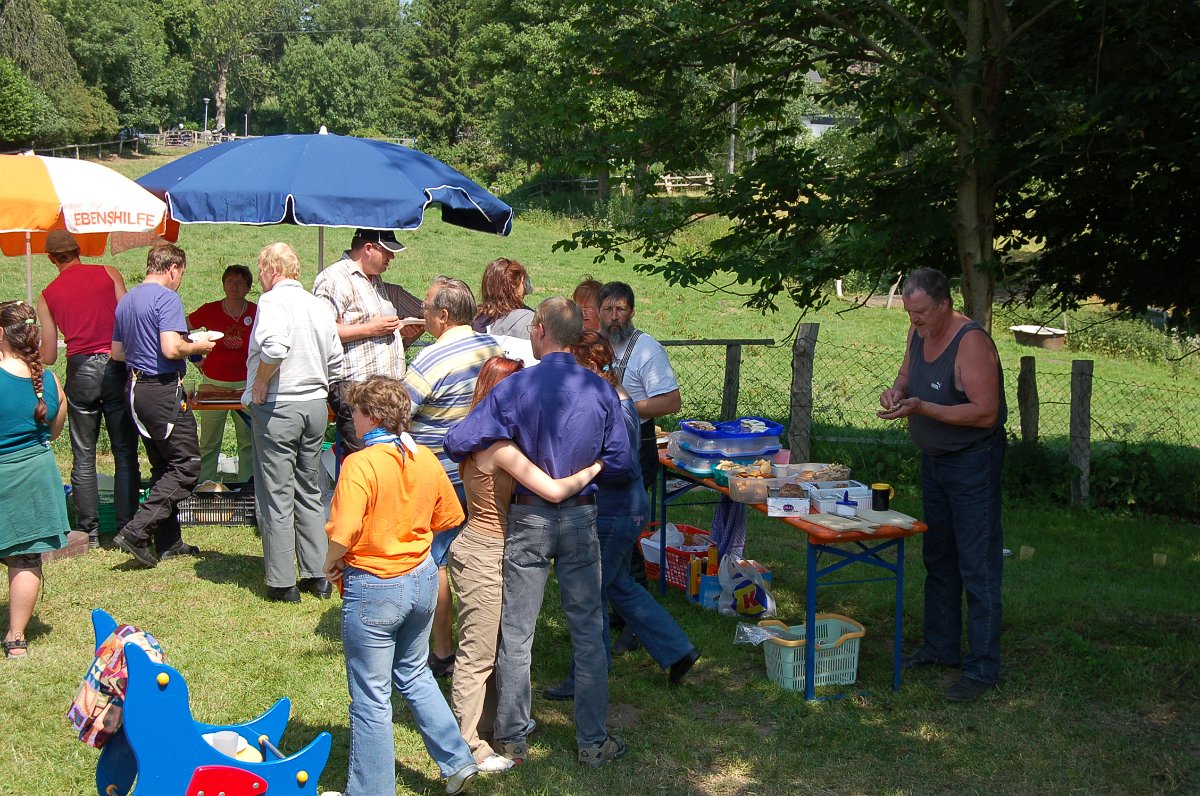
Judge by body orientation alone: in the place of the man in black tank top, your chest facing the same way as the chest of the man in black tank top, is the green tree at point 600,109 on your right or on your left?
on your right

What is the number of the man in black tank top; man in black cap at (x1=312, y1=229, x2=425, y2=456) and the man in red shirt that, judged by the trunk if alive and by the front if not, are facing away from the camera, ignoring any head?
1

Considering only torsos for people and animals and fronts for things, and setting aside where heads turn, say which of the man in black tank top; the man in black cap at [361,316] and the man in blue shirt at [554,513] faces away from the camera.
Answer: the man in blue shirt

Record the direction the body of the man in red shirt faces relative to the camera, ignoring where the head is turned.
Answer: away from the camera

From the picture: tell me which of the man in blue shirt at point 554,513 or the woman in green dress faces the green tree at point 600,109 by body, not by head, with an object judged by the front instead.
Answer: the man in blue shirt

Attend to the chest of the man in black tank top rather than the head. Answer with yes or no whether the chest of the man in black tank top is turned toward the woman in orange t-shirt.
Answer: yes

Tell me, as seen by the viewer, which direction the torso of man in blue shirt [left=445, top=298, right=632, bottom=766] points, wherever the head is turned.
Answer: away from the camera

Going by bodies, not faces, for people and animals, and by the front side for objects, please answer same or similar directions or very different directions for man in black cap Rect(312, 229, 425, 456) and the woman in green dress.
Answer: very different directions

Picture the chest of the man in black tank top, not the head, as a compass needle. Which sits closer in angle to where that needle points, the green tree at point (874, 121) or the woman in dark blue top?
the woman in dark blue top

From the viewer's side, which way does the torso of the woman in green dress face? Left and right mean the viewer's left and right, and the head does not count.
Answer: facing away from the viewer and to the left of the viewer
